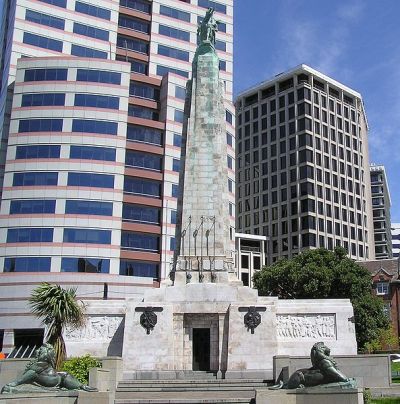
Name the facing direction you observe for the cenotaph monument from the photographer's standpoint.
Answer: facing the viewer

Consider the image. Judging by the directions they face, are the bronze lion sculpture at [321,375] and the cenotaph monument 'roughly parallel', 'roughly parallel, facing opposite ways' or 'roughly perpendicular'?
roughly perpendicular

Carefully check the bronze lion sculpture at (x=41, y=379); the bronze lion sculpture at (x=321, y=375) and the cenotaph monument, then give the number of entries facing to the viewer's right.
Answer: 1

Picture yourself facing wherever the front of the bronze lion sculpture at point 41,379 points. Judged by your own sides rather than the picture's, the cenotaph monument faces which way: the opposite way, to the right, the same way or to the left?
to the left

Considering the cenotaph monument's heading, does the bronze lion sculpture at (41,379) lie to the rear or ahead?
ahead

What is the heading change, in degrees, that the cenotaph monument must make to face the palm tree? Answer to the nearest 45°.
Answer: approximately 90° to its right

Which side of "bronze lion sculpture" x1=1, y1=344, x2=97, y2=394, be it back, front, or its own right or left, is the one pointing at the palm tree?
right

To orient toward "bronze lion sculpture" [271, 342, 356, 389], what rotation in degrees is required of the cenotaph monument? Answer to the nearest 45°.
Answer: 0° — it already faces it

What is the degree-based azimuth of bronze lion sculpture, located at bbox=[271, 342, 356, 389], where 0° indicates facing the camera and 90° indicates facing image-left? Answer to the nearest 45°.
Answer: approximately 270°

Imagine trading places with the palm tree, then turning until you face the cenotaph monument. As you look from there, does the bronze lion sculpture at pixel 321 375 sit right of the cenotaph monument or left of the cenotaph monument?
right

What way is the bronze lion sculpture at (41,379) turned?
to the viewer's left
